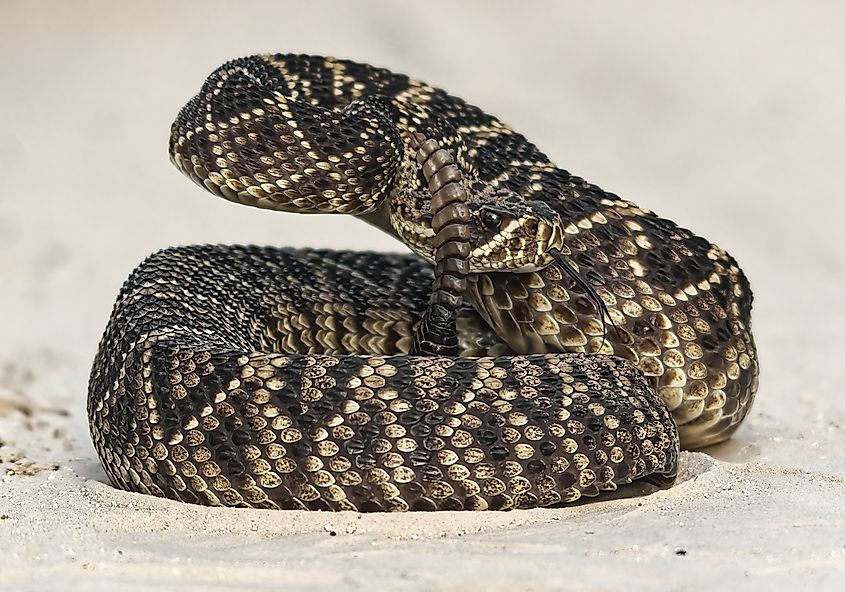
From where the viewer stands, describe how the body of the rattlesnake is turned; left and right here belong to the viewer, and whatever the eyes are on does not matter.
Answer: facing to the right of the viewer
